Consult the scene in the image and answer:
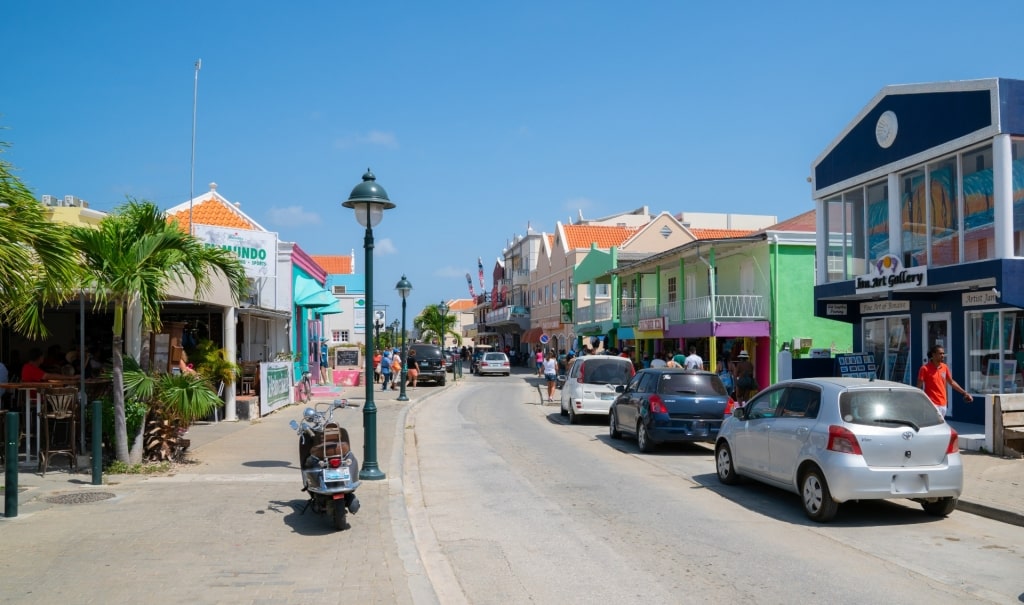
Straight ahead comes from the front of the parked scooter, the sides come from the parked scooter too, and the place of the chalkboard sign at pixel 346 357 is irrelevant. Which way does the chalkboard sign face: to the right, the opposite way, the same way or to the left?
the opposite way

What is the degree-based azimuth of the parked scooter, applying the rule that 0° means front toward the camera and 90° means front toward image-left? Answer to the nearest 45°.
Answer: approximately 180°

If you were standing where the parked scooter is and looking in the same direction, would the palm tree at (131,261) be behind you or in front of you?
in front

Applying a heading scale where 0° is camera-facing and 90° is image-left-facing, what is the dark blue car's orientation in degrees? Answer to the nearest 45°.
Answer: approximately 135°

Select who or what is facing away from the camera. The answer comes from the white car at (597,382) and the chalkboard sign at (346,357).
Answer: the white car

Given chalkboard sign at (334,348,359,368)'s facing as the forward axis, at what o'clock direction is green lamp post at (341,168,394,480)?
The green lamp post is roughly at 12 o'clock from the chalkboard sign.

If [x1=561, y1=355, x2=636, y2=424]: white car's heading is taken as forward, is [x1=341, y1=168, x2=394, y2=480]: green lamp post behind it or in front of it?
behind

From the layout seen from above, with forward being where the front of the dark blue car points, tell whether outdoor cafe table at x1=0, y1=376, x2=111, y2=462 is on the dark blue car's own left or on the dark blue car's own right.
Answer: on the dark blue car's own left

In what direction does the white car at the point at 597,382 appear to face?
away from the camera
